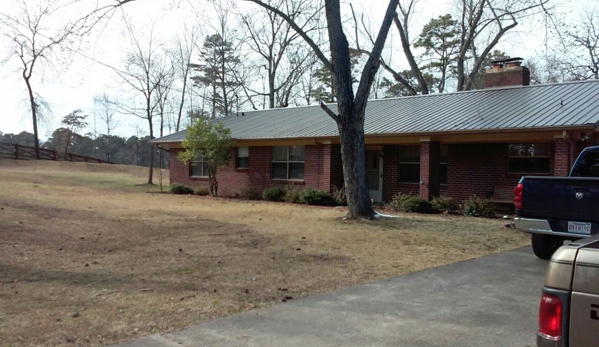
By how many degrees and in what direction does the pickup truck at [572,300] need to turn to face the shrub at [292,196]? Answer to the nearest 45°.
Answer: approximately 45° to its left

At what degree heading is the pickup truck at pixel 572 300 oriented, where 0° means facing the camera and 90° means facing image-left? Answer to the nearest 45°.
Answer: approximately 180°

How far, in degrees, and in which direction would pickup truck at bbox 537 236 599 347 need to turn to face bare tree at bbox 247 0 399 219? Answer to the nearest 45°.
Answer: approximately 45° to its left

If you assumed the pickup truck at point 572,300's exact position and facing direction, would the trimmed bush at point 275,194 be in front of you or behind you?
in front

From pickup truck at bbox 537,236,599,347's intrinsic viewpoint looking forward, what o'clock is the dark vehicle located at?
The dark vehicle is roughly at 12 o'clock from the pickup truck.

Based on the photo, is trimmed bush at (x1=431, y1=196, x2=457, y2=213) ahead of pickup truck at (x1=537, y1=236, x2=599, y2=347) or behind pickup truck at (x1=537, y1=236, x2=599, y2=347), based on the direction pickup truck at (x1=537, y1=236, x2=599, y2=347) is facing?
ahead

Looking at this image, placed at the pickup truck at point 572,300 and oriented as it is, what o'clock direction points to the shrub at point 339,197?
The shrub is roughly at 11 o'clock from the pickup truck.

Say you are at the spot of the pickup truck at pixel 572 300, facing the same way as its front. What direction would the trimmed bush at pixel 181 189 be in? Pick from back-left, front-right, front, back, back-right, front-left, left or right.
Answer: front-left
